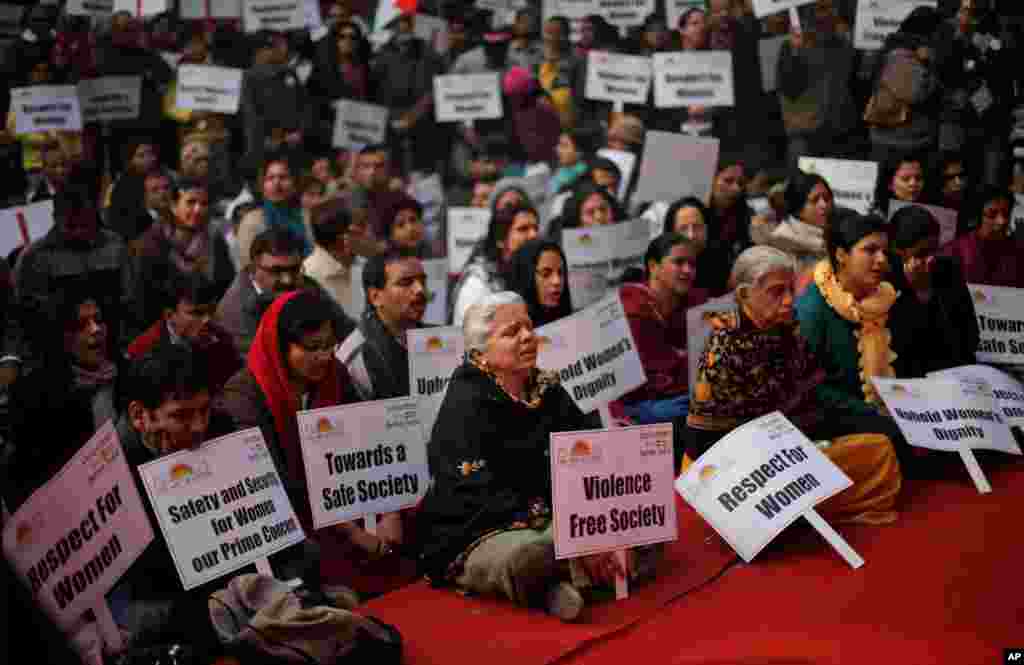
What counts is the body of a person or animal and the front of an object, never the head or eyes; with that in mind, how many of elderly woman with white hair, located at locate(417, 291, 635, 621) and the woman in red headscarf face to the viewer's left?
0

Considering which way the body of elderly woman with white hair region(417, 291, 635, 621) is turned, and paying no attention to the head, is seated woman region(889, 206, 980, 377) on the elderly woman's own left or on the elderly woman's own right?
on the elderly woman's own left

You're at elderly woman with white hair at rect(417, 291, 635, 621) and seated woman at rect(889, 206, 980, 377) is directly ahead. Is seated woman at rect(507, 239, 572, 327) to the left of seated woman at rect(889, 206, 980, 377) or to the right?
left

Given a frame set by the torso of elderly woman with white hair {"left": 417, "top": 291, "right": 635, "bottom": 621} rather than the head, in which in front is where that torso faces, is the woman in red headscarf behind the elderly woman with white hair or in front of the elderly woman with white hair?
behind

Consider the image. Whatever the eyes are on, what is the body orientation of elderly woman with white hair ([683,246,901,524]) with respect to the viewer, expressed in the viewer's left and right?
facing the viewer and to the right of the viewer

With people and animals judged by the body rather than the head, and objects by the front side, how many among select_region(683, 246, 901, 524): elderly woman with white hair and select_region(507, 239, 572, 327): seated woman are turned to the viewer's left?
0

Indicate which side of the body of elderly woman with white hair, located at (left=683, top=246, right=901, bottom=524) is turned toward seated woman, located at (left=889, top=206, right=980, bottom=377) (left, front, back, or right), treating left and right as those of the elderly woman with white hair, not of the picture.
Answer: left

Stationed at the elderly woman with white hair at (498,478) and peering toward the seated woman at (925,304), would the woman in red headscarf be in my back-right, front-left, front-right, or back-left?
back-left

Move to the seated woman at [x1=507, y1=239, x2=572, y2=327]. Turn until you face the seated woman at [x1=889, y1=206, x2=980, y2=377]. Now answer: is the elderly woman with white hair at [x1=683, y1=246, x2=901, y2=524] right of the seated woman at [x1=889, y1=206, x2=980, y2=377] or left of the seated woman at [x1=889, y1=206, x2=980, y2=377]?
right

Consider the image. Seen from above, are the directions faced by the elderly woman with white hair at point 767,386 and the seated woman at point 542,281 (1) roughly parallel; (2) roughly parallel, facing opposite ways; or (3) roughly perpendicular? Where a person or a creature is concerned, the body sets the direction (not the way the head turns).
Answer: roughly parallel

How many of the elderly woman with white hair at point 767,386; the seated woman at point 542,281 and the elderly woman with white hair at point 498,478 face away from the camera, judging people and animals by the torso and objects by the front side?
0

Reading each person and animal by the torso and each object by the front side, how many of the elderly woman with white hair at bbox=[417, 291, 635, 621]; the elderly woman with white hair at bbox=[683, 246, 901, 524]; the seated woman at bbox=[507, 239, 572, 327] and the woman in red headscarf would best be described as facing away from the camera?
0
